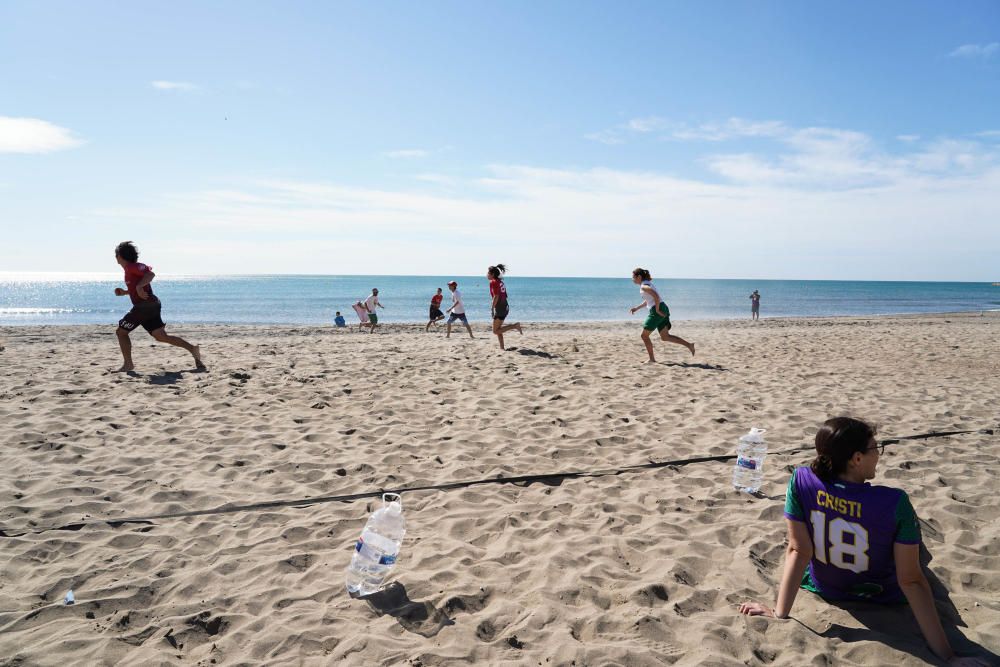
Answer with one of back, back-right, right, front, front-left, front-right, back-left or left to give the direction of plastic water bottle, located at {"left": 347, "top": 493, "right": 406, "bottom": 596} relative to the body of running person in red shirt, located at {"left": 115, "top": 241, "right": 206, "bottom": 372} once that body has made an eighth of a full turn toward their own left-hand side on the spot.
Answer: front-left

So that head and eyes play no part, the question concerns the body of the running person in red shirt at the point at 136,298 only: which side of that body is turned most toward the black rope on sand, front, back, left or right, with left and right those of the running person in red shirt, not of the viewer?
left

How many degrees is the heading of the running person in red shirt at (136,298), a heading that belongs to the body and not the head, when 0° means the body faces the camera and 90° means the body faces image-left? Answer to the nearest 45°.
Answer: approximately 90°

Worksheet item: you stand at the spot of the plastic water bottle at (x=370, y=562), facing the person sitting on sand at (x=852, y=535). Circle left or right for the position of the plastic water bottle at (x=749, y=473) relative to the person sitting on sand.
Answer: left

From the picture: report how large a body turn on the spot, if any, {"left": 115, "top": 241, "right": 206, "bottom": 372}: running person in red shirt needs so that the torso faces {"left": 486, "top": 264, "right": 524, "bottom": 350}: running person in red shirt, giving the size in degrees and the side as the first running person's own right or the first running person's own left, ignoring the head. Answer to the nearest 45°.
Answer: approximately 180°

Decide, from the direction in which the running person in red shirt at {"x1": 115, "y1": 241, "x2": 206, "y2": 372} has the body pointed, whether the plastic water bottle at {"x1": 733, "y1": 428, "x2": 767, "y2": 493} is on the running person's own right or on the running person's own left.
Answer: on the running person's own left

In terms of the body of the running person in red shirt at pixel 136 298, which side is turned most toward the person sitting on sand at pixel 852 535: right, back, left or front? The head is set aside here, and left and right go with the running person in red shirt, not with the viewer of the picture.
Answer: left
